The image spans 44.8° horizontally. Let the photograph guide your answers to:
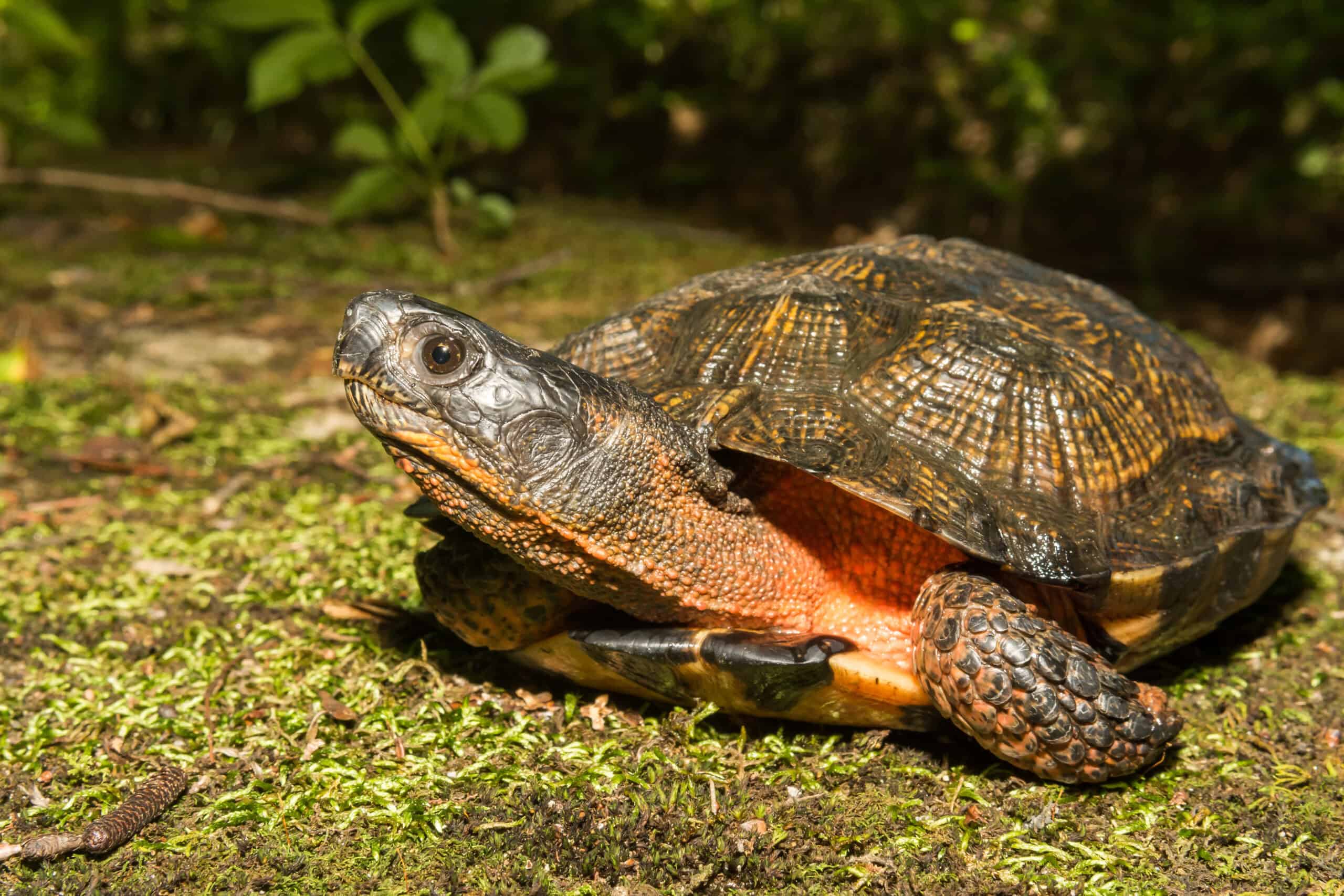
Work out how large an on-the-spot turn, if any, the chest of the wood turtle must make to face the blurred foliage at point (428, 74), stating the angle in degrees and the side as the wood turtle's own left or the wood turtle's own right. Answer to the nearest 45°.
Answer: approximately 90° to the wood turtle's own right

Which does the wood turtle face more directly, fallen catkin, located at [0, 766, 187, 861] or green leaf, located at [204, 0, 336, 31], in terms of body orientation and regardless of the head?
the fallen catkin

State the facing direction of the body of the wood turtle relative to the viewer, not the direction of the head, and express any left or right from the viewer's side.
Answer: facing the viewer and to the left of the viewer

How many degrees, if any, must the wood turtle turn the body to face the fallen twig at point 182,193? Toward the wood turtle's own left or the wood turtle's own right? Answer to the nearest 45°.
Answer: approximately 90° to the wood turtle's own right

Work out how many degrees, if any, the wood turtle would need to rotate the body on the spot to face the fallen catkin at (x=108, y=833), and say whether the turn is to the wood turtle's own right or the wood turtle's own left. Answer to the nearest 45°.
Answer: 0° — it already faces it

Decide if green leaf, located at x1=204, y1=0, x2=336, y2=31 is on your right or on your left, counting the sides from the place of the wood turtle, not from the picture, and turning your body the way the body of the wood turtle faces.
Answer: on your right

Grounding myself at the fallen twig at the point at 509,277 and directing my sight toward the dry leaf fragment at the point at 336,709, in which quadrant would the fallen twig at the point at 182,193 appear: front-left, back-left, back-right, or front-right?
back-right

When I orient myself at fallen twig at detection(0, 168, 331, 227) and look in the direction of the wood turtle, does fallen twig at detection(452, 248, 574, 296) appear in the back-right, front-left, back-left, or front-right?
front-left

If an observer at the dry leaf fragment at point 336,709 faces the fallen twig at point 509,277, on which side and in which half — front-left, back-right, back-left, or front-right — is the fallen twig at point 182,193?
front-left
